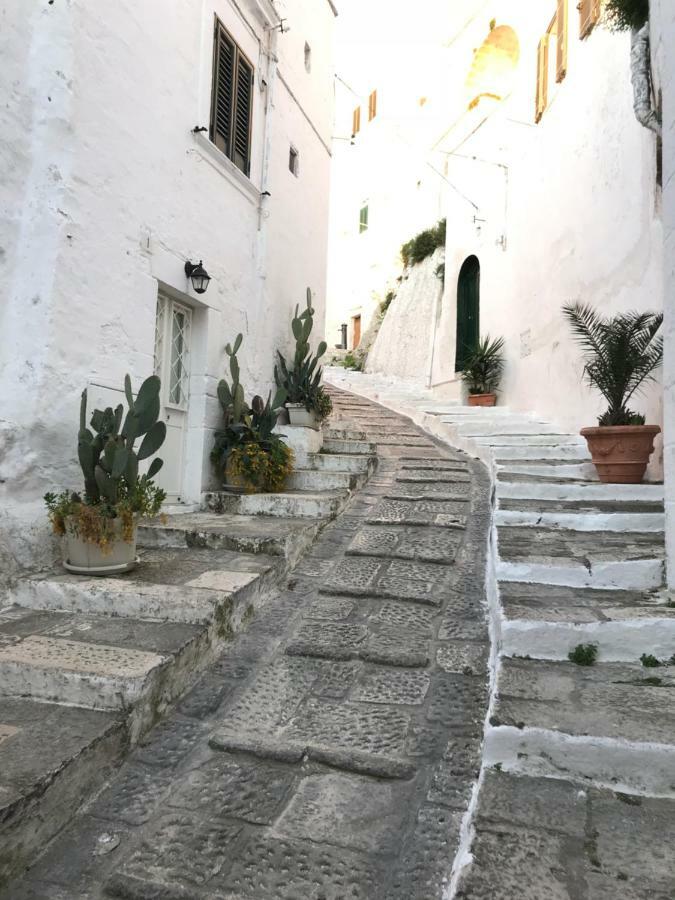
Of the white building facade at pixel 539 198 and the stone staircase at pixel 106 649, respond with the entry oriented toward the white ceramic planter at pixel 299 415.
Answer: the white building facade

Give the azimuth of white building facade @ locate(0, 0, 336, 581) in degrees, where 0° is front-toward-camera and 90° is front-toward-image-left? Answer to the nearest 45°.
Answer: approximately 315°

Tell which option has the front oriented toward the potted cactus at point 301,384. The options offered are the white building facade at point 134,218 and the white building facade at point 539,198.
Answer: the white building facade at point 539,198

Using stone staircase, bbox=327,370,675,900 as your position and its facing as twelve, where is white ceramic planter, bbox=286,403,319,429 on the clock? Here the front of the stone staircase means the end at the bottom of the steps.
The white ceramic planter is roughly at 5 o'clock from the stone staircase.

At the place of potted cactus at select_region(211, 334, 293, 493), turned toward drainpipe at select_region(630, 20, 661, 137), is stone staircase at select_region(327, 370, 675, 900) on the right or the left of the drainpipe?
right

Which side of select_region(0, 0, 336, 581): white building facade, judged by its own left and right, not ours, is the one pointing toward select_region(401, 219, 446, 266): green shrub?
left

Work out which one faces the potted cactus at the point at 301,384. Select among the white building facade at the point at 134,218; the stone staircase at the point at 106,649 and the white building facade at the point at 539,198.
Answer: the white building facade at the point at 539,198

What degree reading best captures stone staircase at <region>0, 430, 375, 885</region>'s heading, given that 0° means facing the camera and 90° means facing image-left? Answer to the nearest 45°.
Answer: approximately 0°

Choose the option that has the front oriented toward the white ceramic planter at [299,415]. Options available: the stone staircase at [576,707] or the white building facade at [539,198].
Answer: the white building facade

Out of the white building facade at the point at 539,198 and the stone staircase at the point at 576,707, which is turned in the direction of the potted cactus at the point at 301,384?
the white building facade

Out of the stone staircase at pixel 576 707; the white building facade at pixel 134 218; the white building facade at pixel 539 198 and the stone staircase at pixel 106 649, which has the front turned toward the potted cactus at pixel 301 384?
the white building facade at pixel 539 198

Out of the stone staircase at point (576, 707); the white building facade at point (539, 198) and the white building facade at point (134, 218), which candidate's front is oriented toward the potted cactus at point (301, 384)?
the white building facade at point (539, 198)

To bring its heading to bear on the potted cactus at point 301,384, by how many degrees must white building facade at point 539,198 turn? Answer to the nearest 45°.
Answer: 0° — it already faces it

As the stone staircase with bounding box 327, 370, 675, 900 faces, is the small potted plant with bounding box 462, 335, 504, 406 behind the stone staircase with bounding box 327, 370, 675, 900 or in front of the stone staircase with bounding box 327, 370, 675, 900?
behind
